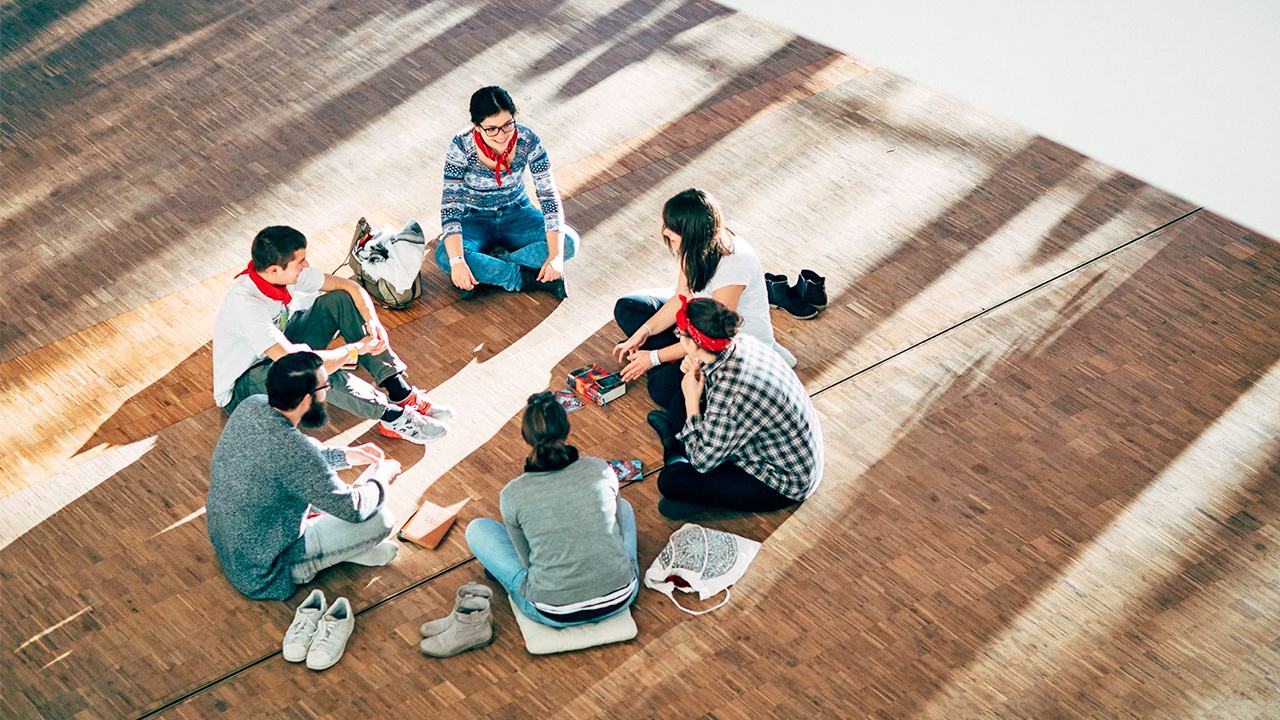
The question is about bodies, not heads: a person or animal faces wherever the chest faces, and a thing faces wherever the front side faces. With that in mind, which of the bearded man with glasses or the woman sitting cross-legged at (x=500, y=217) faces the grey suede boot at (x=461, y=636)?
the woman sitting cross-legged

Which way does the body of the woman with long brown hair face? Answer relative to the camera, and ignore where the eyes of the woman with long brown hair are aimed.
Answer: to the viewer's left

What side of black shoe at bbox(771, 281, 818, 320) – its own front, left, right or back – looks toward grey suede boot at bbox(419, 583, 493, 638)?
right

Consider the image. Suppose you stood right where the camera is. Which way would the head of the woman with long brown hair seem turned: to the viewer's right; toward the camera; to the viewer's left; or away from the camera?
to the viewer's left

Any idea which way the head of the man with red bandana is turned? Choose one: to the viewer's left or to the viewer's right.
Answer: to the viewer's right

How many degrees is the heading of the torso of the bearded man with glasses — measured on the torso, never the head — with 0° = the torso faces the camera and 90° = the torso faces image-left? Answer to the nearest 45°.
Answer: approximately 225°

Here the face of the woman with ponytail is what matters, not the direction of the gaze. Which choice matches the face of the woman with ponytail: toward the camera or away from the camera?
away from the camera

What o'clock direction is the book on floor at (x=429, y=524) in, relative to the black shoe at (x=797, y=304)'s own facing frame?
The book on floor is roughly at 3 o'clock from the black shoe.

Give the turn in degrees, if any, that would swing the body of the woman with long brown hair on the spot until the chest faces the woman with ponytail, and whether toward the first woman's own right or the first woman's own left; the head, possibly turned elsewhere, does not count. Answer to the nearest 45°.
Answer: approximately 90° to the first woman's own left

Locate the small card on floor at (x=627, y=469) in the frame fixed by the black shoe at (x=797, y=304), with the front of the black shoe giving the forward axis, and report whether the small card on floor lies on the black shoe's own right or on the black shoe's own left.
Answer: on the black shoe's own right

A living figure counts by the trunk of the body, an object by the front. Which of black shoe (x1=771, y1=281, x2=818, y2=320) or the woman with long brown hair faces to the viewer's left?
the woman with long brown hair
